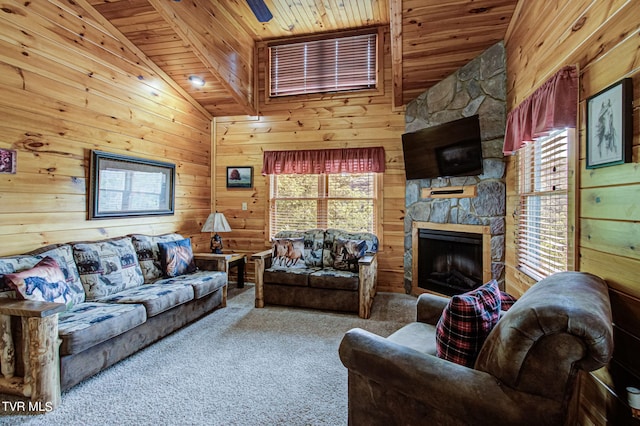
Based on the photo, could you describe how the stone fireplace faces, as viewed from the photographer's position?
facing the viewer and to the left of the viewer

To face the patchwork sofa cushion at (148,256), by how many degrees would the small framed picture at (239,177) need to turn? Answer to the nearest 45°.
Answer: approximately 45° to its right

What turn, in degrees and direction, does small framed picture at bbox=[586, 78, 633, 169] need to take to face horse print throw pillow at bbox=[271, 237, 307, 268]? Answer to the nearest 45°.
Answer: approximately 45° to its right

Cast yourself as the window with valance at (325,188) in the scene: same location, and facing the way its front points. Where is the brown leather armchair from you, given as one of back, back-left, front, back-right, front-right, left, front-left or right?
front

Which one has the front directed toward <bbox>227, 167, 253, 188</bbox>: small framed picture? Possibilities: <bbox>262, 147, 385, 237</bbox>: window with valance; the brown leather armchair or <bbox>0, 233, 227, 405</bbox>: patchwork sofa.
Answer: the brown leather armchair

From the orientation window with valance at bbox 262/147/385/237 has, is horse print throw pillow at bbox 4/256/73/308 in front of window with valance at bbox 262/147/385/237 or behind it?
in front

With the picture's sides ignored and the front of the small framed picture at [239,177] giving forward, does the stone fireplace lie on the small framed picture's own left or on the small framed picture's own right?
on the small framed picture's own left

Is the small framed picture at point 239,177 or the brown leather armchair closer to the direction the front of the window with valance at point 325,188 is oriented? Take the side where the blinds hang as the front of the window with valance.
the brown leather armchair

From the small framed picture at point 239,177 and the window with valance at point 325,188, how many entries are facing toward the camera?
2

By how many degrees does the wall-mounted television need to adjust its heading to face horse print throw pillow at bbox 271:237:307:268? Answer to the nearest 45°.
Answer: approximately 45° to its right

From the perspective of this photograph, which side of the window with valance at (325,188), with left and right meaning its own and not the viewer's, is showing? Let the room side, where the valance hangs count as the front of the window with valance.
front

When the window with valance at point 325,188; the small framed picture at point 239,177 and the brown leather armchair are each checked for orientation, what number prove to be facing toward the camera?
2

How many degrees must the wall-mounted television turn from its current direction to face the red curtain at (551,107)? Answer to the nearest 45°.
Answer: approximately 45° to its left

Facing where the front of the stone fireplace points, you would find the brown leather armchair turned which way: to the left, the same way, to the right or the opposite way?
to the right

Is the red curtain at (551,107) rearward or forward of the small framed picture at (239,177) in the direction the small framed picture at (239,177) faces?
forward
